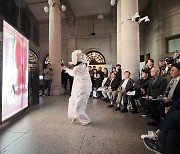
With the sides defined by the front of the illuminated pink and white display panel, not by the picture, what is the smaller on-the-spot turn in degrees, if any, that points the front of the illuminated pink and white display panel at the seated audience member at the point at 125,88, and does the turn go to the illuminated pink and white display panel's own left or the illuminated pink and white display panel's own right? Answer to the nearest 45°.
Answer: approximately 45° to the illuminated pink and white display panel's own left

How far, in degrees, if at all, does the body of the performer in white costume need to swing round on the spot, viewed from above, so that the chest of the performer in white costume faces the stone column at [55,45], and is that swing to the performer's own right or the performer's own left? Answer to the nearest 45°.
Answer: approximately 90° to the performer's own right

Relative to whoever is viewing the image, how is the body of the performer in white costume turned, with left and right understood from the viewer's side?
facing to the left of the viewer

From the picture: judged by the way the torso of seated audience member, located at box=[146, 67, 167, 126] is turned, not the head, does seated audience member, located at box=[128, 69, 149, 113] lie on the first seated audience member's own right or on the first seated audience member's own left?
on the first seated audience member's own right

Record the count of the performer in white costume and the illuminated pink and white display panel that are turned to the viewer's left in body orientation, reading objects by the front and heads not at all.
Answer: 1

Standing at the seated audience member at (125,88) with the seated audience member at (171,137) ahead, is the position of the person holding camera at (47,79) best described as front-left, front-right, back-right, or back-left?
back-right

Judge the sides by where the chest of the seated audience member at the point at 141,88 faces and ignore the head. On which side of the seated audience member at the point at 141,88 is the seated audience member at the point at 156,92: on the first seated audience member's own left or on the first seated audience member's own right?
on the first seated audience member's own left

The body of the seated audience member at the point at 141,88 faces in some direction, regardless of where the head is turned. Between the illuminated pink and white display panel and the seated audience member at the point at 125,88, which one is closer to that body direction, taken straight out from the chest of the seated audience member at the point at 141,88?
the illuminated pink and white display panel
